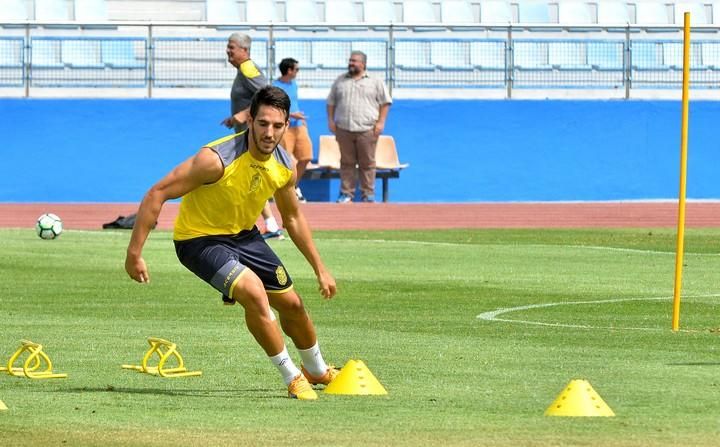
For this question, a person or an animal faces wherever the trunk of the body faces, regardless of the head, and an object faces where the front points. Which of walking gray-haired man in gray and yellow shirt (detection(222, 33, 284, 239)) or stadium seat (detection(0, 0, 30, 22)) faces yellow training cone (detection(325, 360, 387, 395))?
the stadium seat

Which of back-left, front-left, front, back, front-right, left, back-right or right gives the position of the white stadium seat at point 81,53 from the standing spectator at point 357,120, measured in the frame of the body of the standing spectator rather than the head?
back-right

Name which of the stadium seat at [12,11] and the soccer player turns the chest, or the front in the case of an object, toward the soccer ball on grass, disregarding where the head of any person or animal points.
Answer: the stadium seat

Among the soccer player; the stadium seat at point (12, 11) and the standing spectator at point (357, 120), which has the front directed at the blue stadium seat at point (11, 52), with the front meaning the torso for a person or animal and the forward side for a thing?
the stadium seat

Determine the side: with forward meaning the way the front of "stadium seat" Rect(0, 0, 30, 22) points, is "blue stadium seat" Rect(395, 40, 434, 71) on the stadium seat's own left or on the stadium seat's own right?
on the stadium seat's own left

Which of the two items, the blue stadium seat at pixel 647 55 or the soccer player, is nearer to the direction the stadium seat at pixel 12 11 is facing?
the soccer player

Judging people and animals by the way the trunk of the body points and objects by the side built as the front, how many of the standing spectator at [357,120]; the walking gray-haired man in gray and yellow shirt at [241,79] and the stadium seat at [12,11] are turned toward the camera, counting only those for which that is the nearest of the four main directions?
2

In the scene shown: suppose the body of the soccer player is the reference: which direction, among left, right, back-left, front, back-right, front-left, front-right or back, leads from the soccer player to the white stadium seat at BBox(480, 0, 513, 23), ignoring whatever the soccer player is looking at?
back-left

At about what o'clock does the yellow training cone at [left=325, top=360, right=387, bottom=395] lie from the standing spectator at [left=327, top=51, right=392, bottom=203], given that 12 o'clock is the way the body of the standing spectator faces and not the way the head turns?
The yellow training cone is roughly at 12 o'clock from the standing spectator.

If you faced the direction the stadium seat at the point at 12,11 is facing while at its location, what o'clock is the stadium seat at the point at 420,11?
the stadium seat at the point at 420,11 is roughly at 9 o'clock from the stadium seat at the point at 12,11.
